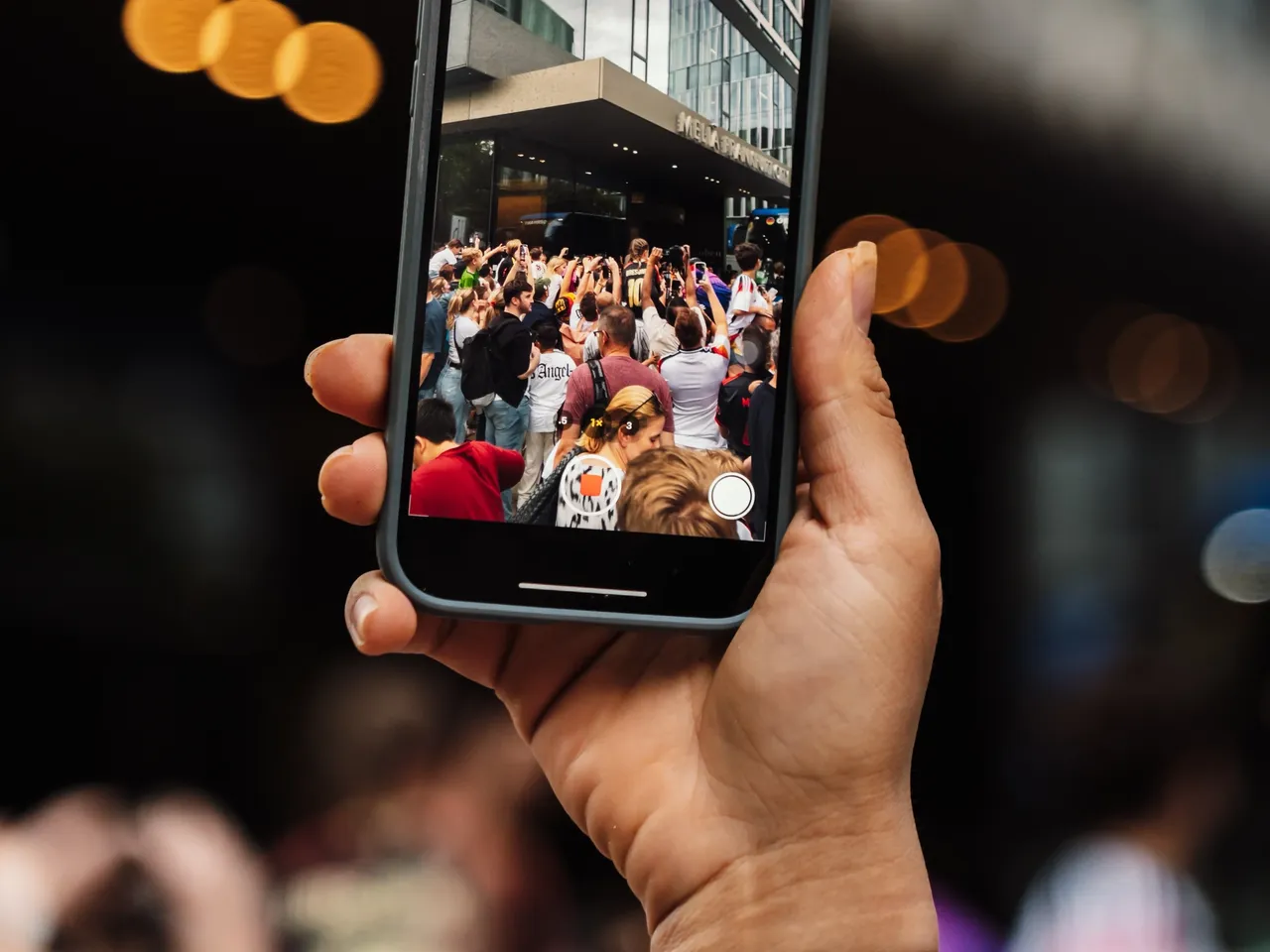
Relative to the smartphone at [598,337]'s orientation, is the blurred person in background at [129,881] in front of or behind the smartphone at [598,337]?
behind

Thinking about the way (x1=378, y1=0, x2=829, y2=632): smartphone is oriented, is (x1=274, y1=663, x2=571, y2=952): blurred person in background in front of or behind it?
behind

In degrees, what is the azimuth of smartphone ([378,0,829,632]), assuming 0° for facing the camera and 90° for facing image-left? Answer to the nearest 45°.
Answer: approximately 0°
